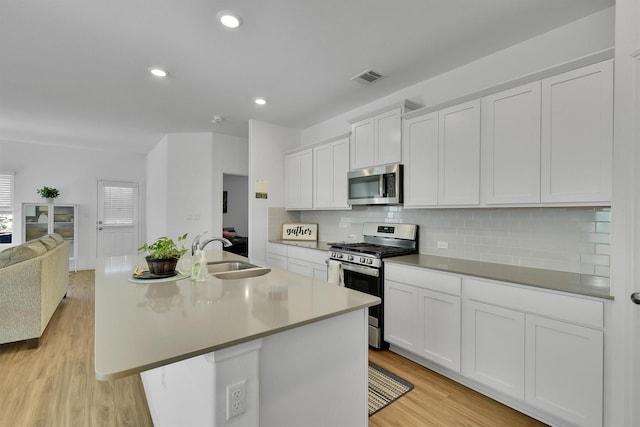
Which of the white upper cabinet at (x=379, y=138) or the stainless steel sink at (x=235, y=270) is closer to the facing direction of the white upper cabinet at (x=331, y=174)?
the stainless steel sink

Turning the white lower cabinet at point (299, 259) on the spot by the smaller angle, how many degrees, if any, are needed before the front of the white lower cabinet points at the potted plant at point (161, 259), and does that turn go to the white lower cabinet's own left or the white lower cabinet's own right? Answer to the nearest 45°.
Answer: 0° — it already faces it

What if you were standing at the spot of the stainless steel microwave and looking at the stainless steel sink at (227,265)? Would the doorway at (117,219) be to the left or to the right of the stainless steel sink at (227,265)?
right

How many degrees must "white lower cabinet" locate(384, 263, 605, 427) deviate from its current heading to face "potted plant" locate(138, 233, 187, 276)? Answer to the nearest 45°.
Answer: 0° — it already faces it

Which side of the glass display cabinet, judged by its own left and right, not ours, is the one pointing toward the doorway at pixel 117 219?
left

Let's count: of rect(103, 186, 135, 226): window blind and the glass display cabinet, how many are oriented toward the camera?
2

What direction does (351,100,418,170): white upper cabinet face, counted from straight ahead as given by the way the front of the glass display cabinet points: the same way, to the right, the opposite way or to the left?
to the right

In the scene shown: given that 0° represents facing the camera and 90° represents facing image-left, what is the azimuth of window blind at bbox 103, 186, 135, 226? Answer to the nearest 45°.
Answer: approximately 0°

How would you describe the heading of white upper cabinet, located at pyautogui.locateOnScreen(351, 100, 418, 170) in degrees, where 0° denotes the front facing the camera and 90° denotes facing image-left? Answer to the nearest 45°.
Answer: approximately 45°
